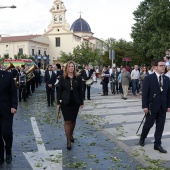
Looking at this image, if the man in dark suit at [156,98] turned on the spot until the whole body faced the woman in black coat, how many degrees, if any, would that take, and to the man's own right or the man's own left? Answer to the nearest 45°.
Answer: approximately 135° to the man's own right

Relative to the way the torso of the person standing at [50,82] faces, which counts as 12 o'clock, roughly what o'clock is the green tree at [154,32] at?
The green tree is roughly at 7 o'clock from the person standing.

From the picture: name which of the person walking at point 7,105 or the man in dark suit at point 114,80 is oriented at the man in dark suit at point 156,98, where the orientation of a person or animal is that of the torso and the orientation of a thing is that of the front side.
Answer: the man in dark suit at point 114,80

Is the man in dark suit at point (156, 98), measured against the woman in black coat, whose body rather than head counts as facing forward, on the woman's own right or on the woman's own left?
on the woman's own left

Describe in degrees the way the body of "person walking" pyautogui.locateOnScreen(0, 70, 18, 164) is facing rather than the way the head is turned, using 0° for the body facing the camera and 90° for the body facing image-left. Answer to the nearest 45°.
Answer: approximately 0°

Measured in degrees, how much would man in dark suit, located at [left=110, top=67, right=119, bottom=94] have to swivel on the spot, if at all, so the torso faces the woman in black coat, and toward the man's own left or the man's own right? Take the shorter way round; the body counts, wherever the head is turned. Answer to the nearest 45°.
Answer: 0° — they already face them

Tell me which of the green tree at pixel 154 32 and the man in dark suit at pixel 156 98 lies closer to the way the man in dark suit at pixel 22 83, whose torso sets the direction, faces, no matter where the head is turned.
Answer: the man in dark suit

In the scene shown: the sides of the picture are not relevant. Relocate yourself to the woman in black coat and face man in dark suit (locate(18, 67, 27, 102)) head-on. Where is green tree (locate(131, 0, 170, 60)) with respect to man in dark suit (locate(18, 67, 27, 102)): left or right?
right

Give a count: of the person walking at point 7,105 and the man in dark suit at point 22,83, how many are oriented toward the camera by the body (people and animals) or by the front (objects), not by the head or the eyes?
2
